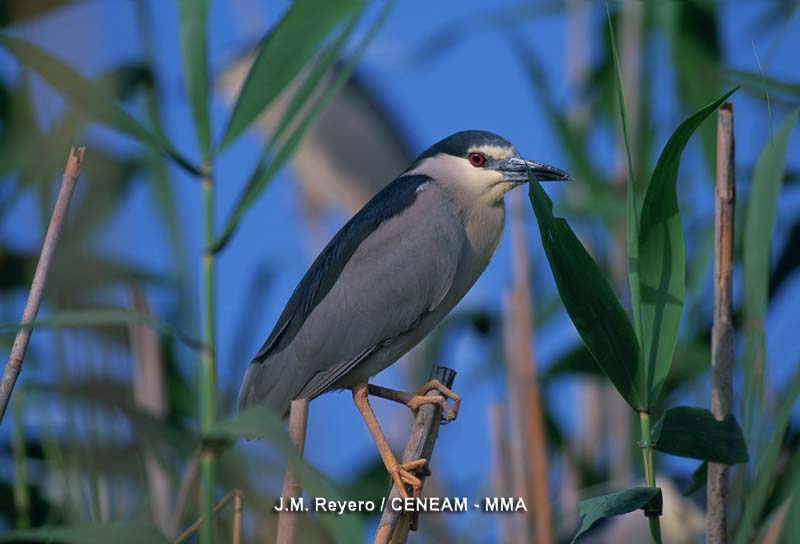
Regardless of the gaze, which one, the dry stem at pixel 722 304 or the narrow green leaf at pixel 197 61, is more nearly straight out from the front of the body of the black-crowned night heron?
the dry stem

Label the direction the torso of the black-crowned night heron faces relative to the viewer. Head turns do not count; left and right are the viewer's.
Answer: facing to the right of the viewer

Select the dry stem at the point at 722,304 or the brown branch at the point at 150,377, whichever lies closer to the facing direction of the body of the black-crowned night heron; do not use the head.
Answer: the dry stem

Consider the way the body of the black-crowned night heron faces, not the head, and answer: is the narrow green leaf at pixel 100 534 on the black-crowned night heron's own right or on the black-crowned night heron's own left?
on the black-crowned night heron's own right

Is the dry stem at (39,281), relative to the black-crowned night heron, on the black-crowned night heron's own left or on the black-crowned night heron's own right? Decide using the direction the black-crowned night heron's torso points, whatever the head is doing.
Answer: on the black-crowned night heron's own right
